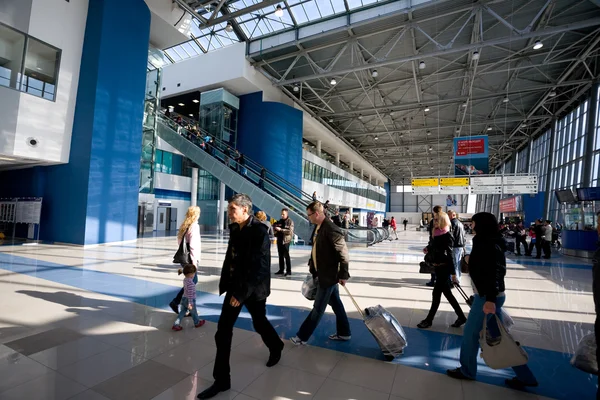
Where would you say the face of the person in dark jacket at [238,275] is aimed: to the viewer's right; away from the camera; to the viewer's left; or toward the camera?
to the viewer's left

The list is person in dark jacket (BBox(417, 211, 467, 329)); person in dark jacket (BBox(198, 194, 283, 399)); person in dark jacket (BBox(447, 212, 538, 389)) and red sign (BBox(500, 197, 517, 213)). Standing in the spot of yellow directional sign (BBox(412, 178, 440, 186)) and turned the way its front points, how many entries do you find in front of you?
3

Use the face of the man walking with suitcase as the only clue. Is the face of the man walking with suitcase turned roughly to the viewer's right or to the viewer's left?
to the viewer's left

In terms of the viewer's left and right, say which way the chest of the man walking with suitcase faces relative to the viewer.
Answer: facing to the left of the viewer

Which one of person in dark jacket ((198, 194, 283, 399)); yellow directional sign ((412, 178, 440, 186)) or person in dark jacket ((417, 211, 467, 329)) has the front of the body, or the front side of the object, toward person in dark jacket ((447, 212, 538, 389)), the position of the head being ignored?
the yellow directional sign

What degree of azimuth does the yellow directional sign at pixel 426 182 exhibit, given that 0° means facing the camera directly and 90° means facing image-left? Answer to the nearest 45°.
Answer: approximately 0°

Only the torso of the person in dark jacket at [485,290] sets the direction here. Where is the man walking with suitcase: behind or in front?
in front

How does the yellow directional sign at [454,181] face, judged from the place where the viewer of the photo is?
facing the viewer

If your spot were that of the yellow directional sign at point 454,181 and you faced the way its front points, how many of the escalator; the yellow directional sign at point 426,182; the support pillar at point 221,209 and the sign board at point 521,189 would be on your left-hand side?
1

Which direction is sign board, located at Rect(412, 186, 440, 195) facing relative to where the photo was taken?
toward the camera

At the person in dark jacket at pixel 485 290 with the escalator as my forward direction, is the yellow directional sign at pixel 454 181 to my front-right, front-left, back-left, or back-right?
front-right

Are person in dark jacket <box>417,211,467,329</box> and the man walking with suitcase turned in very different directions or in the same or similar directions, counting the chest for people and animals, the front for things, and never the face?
same or similar directions
